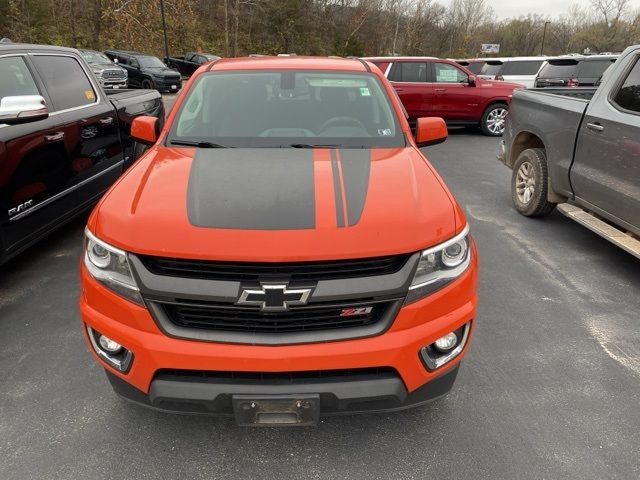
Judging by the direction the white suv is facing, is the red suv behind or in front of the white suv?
behind

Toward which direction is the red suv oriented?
to the viewer's right

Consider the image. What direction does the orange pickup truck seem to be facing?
toward the camera

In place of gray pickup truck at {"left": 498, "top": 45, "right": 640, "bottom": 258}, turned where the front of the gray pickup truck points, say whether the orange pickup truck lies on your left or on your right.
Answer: on your right

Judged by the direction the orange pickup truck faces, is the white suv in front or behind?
behind

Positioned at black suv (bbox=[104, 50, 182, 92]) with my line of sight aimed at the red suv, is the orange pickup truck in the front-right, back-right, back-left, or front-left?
front-right

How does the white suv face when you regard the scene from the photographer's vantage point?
facing away from the viewer and to the right of the viewer

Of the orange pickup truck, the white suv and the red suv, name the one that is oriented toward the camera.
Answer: the orange pickup truck

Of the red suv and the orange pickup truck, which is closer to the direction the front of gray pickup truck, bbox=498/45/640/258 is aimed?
the orange pickup truck

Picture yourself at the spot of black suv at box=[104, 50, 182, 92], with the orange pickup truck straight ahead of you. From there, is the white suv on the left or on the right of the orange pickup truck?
left

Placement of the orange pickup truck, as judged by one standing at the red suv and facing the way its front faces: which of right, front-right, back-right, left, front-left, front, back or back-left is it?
right
